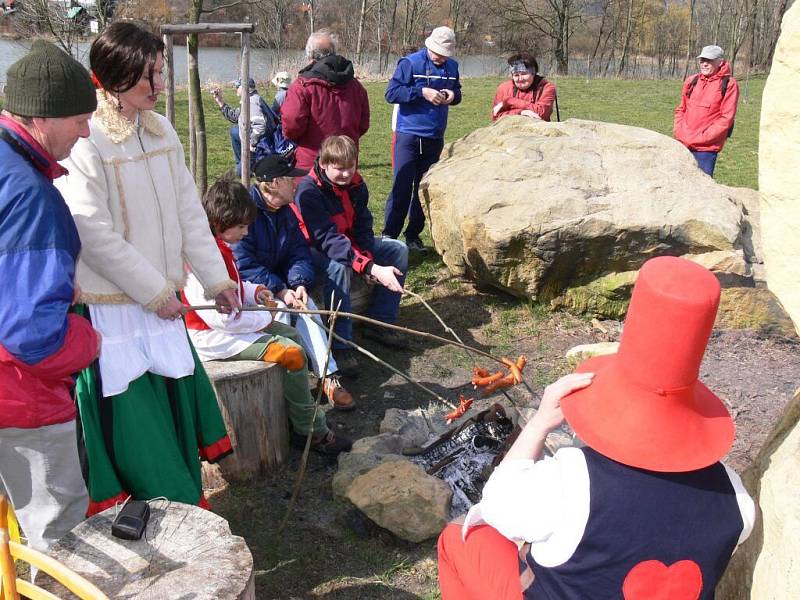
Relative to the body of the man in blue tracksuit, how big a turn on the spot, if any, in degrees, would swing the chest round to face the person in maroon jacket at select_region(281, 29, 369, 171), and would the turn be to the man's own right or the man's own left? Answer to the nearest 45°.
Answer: approximately 90° to the man's own right

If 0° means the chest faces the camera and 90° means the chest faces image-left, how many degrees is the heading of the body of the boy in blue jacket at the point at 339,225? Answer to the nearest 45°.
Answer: approximately 315°

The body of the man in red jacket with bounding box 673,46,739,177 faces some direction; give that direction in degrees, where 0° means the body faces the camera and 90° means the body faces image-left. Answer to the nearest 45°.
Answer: approximately 45°

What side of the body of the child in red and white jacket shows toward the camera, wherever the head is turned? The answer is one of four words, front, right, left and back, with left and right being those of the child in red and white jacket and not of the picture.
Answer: right

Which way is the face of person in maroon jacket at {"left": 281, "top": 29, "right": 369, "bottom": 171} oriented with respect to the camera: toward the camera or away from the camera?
away from the camera

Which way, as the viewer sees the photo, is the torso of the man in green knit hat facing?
to the viewer's right

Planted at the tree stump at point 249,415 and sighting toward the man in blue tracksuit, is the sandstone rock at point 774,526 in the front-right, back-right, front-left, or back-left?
back-right

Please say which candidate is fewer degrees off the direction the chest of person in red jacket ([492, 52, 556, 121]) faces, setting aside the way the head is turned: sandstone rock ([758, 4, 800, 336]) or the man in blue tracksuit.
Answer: the sandstone rock

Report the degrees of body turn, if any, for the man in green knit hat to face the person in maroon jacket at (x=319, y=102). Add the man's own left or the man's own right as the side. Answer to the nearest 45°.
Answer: approximately 45° to the man's own left

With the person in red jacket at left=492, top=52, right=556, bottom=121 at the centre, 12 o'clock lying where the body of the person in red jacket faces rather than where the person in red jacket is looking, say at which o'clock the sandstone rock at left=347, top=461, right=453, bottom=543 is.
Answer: The sandstone rock is roughly at 12 o'clock from the person in red jacket.

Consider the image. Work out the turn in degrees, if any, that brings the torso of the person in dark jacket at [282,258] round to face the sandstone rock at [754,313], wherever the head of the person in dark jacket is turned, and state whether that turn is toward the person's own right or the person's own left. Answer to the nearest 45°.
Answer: approximately 45° to the person's own left
